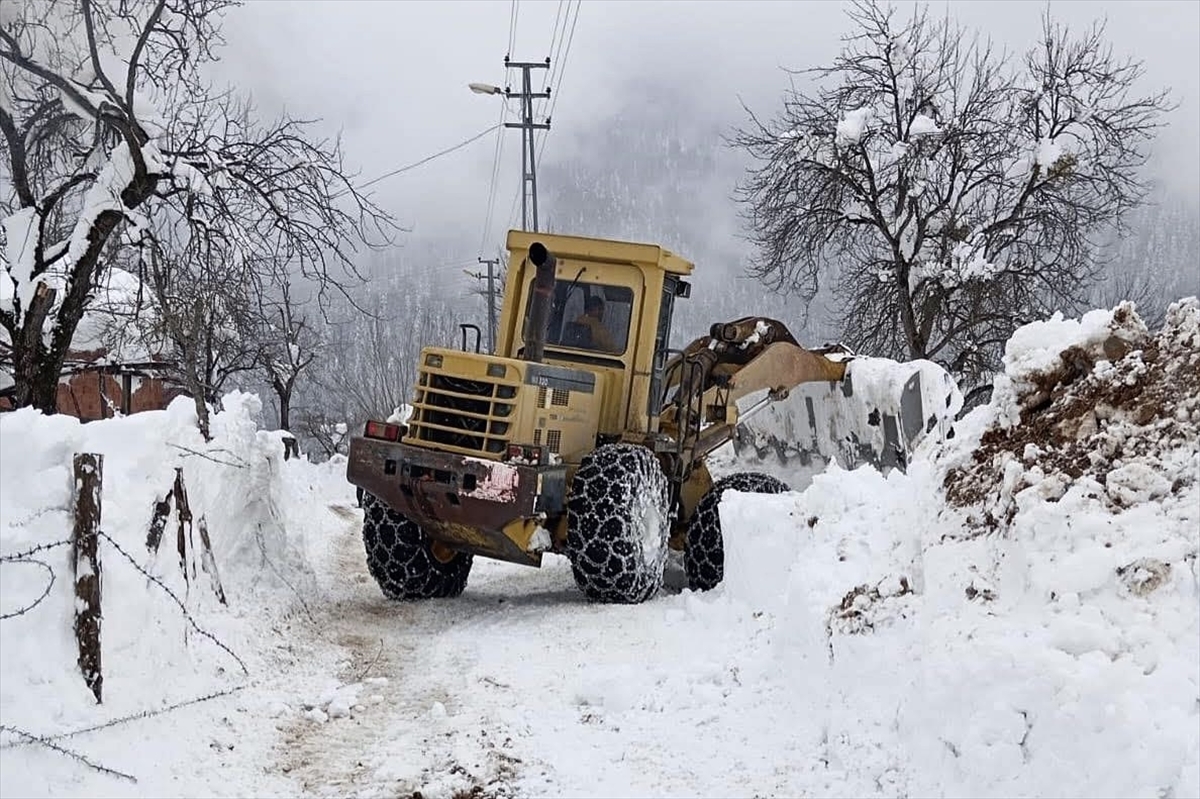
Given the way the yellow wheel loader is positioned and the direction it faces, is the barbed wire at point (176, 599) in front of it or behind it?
behind

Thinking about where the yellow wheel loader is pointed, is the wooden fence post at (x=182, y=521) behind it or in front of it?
behind

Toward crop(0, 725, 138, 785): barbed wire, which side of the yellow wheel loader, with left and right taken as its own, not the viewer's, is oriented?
back

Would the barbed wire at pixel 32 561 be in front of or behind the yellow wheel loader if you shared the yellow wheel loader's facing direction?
behind

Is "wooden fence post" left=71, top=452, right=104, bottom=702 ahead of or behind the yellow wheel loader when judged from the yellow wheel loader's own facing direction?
behind

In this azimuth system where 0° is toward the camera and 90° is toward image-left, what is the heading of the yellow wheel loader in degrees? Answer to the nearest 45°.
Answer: approximately 225°

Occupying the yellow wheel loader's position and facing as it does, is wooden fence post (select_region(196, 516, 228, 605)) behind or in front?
behind

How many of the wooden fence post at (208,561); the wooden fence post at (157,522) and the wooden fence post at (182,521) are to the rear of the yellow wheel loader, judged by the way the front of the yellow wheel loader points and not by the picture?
3

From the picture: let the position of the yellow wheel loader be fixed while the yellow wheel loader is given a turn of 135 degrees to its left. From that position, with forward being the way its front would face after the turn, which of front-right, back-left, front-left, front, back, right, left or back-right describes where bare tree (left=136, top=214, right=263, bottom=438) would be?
front

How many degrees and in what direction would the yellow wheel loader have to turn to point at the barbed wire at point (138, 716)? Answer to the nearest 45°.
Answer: approximately 180°

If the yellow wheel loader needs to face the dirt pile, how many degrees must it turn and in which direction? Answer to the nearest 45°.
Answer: approximately 90° to its right
